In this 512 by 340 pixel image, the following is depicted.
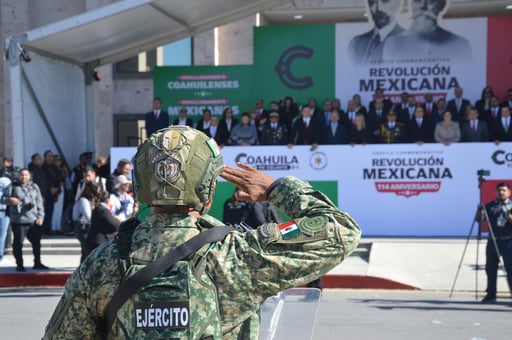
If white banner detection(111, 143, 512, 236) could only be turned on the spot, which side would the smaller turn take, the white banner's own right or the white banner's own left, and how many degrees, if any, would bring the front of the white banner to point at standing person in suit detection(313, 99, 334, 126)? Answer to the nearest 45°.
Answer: approximately 135° to the white banner's own right

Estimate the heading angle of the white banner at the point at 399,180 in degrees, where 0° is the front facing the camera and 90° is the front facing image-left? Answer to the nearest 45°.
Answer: approximately 0°

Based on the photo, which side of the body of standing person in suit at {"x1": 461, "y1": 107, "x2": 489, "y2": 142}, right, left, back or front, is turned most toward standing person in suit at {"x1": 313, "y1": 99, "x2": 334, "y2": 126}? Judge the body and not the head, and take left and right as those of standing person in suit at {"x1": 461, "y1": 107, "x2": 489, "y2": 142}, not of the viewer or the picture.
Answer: right

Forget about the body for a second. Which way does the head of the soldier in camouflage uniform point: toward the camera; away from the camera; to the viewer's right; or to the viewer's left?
away from the camera

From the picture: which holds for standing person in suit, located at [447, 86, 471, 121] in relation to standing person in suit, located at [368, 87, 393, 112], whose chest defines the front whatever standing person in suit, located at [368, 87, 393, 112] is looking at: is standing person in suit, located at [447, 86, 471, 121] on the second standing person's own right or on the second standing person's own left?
on the second standing person's own left

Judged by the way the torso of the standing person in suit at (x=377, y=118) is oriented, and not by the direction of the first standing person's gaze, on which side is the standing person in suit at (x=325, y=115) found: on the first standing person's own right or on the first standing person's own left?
on the first standing person's own right

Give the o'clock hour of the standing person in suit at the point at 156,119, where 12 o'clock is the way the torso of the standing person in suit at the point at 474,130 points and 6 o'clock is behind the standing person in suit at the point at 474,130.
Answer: the standing person in suit at the point at 156,119 is roughly at 3 o'clock from the standing person in suit at the point at 474,130.

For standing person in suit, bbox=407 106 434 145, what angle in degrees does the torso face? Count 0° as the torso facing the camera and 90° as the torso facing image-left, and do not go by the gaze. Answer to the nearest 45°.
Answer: approximately 0°
